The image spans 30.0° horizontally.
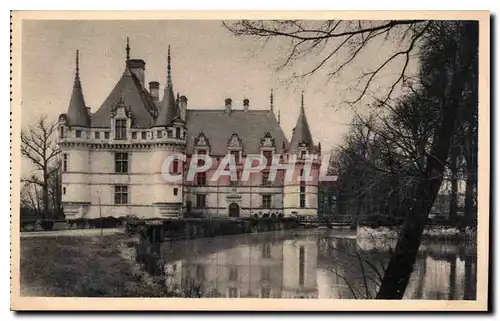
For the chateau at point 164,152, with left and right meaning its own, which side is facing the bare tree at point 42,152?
right

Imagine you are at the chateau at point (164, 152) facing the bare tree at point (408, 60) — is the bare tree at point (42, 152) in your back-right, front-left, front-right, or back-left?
back-right

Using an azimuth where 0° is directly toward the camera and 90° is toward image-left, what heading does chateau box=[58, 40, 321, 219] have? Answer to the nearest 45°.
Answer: approximately 0°
